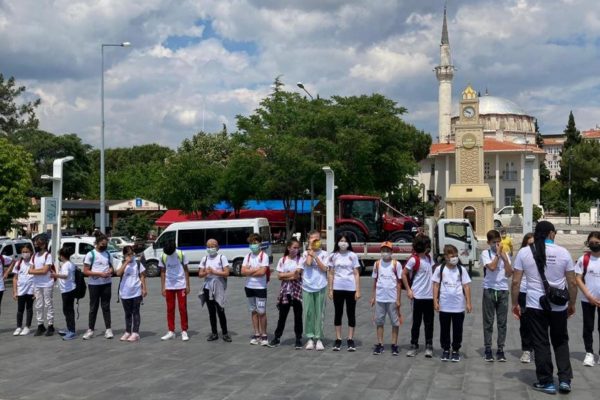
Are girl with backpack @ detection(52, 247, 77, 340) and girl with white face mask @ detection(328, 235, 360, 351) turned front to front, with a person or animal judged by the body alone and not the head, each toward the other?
no

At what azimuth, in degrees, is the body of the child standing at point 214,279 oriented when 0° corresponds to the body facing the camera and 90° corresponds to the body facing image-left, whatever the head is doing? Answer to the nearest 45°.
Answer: approximately 0°

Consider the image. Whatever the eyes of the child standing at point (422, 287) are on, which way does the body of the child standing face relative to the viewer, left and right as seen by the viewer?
facing the viewer and to the right of the viewer

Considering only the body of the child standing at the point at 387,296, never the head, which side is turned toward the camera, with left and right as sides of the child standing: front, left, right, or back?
front

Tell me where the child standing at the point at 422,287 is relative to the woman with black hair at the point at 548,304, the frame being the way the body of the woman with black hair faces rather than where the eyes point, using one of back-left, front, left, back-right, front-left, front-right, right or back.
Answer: front-left

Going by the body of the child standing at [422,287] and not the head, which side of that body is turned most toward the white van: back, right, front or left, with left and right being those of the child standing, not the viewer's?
back

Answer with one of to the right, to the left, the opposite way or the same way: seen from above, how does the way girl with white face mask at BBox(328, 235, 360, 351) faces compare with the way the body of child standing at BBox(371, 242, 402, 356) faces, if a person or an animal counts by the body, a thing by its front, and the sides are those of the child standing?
the same way

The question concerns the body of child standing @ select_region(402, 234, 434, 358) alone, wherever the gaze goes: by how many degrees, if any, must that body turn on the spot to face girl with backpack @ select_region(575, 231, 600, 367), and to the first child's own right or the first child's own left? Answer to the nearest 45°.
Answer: approximately 45° to the first child's own left

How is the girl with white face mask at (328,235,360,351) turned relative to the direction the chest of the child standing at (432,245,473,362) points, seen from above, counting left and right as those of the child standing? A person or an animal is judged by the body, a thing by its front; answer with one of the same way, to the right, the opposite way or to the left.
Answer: the same way

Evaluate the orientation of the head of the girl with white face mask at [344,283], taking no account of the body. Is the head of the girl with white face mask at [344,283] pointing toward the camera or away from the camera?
toward the camera

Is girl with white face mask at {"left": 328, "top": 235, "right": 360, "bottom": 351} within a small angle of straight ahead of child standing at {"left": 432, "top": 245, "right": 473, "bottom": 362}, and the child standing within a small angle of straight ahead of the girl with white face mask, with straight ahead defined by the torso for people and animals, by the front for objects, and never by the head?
no

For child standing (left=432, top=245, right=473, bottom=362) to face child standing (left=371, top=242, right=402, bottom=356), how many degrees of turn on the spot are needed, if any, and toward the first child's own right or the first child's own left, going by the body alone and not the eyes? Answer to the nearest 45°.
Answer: approximately 90° to the first child's own right

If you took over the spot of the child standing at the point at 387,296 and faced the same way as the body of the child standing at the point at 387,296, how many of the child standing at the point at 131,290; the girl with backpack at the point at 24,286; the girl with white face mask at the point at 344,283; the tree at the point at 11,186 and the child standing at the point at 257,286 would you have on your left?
0
